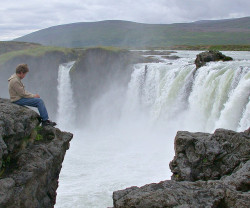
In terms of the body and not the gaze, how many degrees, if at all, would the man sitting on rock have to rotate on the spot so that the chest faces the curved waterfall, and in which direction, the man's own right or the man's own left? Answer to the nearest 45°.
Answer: approximately 45° to the man's own left

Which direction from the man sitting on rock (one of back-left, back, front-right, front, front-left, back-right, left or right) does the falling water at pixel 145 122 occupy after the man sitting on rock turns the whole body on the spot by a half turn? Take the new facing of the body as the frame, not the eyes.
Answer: back-right

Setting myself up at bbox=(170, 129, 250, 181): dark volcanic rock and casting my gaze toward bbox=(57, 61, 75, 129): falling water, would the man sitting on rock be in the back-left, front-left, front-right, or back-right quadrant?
front-left

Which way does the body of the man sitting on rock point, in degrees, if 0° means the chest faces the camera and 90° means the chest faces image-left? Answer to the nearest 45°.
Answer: approximately 270°

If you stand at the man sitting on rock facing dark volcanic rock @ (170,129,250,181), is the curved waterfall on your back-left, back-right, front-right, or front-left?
front-left

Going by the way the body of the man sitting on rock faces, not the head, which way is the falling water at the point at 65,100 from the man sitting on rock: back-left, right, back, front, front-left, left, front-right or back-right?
left

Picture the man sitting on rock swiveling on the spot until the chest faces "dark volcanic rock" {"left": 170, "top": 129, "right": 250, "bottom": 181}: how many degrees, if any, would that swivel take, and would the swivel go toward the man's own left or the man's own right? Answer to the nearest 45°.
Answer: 0° — they already face it
